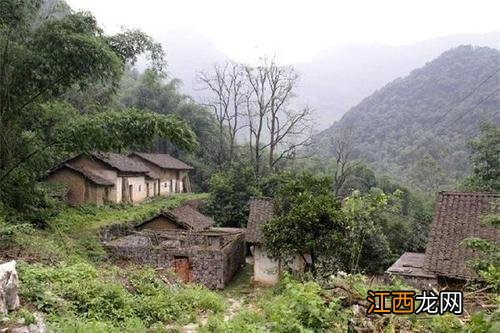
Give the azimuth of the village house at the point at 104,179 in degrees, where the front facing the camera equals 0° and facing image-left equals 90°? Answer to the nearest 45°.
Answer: approximately 315°

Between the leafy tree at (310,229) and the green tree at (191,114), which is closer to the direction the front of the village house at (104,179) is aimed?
the leafy tree

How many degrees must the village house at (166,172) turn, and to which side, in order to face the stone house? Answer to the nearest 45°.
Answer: approximately 45° to its right

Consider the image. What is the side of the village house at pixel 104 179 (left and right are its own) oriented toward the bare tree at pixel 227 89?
left

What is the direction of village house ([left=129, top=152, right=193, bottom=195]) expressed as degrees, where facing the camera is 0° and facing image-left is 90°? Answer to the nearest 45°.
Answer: approximately 315°

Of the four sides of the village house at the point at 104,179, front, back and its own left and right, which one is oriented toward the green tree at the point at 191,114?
left

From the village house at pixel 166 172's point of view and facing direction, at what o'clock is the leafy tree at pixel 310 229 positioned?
The leafy tree is roughly at 1 o'clock from the village house.

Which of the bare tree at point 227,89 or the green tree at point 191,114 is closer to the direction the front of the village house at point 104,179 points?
the bare tree
